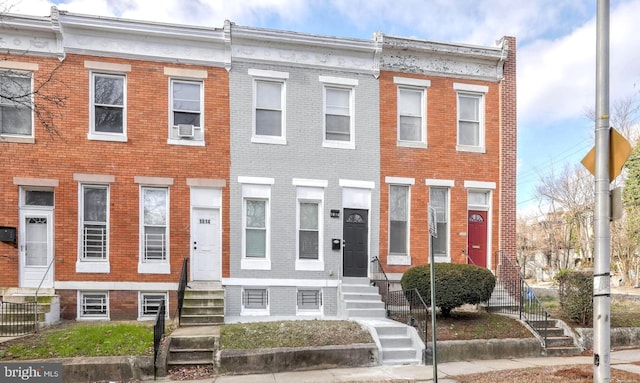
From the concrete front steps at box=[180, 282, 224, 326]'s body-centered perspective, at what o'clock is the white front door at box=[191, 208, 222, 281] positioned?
The white front door is roughly at 6 o'clock from the concrete front steps.

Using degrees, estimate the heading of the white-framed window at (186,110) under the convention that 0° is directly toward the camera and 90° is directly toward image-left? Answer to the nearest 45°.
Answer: approximately 0°

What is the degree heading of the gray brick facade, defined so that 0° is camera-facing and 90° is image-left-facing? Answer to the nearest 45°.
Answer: approximately 0°

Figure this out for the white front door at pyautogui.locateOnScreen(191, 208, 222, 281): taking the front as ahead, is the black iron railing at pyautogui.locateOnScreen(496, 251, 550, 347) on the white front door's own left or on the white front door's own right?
on the white front door's own left
